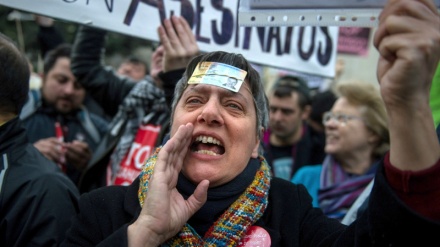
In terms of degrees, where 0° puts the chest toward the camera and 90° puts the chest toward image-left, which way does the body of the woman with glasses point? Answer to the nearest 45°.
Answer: approximately 45°

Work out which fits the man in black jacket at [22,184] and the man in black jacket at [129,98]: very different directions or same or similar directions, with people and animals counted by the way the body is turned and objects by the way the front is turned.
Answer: very different directions

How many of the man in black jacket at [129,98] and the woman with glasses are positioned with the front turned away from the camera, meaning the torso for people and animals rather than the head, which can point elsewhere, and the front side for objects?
0

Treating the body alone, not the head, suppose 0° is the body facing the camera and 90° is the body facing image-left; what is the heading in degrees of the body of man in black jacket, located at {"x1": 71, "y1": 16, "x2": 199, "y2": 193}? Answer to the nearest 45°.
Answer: approximately 315°

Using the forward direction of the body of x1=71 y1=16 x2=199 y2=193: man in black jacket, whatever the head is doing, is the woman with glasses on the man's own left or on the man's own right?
on the man's own left

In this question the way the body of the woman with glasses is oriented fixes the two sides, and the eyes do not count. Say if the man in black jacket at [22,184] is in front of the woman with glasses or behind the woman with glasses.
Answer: in front
